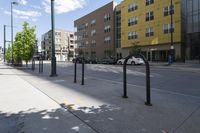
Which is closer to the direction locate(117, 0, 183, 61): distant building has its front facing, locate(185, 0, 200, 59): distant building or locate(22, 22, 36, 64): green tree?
the green tree

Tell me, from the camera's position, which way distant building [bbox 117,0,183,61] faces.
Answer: facing the viewer and to the left of the viewer

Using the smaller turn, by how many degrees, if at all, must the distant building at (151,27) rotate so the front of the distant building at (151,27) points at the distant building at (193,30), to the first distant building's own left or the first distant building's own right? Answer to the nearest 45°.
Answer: approximately 90° to the first distant building's own left

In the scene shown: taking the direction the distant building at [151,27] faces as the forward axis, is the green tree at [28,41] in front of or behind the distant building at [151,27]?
in front
